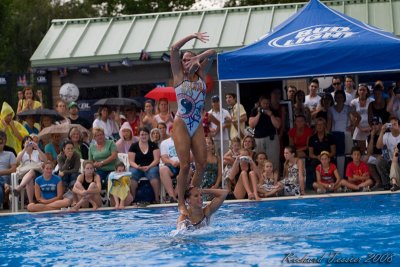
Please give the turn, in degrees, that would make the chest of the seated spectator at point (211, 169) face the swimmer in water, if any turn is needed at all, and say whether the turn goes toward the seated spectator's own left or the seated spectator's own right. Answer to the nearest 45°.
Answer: approximately 45° to the seated spectator's own left

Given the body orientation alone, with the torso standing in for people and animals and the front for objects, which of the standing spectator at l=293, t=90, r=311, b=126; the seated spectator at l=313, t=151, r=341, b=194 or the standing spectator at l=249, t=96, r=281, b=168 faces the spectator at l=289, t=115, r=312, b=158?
the standing spectator at l=293, t=90, r=311, b=126

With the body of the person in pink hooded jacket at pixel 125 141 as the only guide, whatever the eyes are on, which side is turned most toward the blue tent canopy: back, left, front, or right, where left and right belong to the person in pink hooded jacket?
left

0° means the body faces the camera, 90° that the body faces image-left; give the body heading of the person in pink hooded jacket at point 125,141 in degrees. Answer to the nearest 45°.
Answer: approximately 0°

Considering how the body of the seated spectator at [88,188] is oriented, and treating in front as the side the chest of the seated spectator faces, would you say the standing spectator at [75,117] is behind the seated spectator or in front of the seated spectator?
behind

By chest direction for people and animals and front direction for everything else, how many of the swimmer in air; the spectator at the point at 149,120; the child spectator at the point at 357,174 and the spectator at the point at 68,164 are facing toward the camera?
4

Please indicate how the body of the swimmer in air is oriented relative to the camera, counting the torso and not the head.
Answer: toward the camera

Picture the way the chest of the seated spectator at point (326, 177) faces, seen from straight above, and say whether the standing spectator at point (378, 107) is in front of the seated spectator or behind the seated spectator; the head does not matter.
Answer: behind

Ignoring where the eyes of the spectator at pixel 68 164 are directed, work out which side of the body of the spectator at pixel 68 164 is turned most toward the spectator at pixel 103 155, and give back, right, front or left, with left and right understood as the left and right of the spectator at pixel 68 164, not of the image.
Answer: left

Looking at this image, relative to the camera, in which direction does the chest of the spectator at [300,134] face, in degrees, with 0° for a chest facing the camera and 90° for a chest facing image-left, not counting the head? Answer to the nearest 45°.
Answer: approximately 0°

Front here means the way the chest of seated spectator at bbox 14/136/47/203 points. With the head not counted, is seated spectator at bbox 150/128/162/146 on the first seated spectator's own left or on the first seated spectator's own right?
on the first seated spectator's own left

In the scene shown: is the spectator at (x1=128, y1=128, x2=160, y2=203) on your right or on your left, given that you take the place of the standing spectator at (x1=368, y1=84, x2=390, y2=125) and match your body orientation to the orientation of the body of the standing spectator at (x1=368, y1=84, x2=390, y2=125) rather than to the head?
on your right

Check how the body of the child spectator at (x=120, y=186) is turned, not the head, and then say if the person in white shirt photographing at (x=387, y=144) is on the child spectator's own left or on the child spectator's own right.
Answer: on the child spectator's own left
